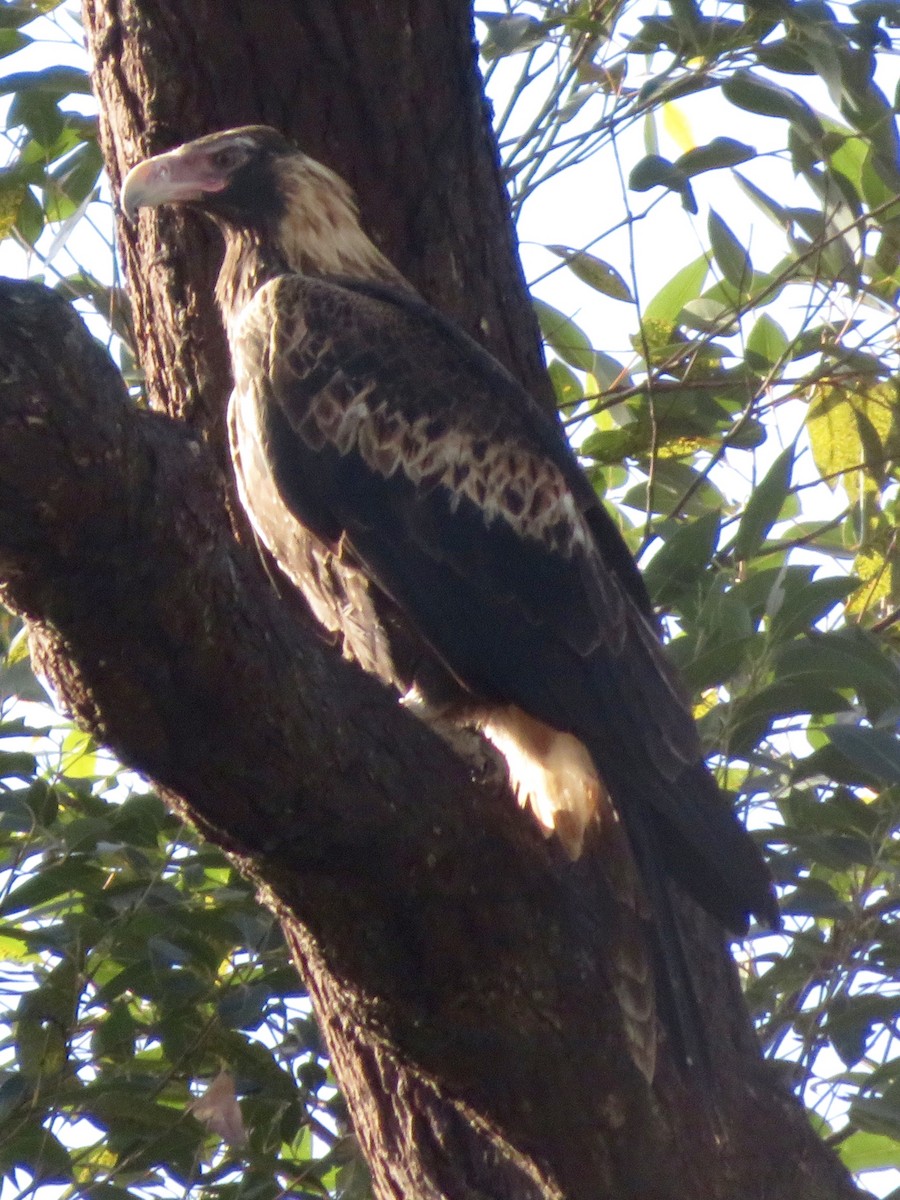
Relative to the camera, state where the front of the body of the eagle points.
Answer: to the viewer's left
